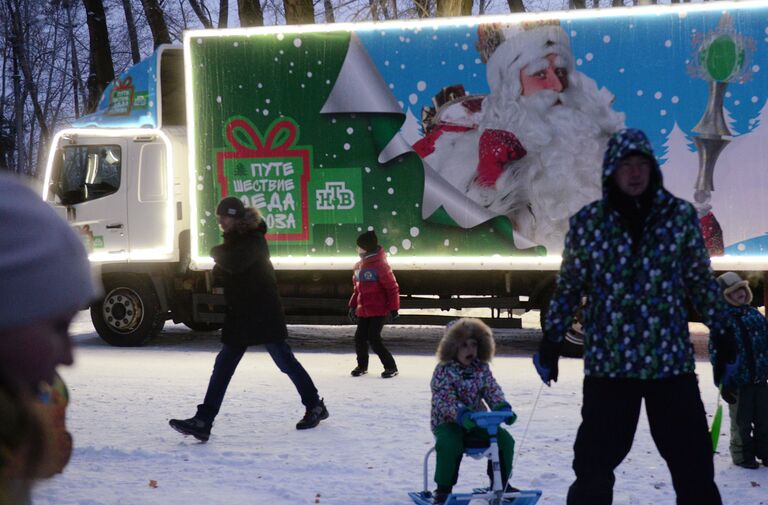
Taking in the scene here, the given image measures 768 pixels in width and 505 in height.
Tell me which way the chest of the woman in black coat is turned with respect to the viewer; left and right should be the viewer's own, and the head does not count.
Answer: facing to the left of the viewer

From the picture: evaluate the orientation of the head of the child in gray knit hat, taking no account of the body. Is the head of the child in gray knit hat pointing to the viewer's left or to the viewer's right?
to the viewer's right

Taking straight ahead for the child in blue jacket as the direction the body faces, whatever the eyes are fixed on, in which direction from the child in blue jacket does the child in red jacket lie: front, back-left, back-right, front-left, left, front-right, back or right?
back-right

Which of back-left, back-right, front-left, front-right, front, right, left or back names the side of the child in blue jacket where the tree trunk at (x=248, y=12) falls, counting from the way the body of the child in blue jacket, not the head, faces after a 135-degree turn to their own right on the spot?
front

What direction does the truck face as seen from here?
to the viewer's left

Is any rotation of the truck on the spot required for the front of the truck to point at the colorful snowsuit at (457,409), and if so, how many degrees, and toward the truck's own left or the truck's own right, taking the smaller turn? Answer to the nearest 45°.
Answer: approximately 90° to the truck's own left

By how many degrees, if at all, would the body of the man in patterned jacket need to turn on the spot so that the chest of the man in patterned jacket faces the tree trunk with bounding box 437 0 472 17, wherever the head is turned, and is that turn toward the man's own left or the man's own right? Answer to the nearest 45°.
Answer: approximately 180°

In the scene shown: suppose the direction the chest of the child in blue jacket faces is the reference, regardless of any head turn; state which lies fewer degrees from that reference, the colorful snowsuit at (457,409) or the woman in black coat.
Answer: the colorful snowsuit

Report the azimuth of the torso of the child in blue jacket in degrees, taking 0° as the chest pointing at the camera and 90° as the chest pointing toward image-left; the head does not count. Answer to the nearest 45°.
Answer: approximately 0°

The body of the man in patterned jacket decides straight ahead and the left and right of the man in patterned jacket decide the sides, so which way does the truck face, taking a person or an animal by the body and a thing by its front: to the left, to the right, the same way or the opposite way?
to the right

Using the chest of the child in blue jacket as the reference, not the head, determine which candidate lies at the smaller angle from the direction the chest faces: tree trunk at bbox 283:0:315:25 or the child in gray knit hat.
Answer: the child in gray knit hat

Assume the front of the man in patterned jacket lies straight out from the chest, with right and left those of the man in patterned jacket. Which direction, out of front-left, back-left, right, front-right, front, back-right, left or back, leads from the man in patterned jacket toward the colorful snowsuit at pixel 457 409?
back-right
